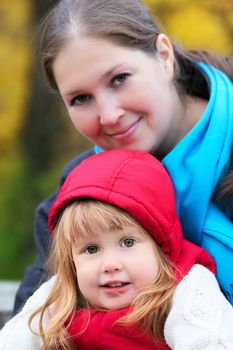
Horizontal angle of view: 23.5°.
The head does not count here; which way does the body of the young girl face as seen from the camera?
toward the camera

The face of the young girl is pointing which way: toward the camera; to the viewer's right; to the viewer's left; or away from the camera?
toward the camera
